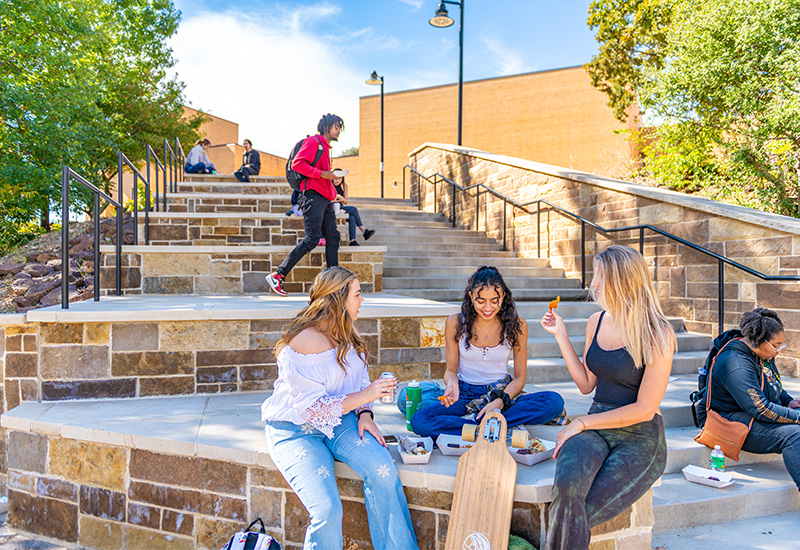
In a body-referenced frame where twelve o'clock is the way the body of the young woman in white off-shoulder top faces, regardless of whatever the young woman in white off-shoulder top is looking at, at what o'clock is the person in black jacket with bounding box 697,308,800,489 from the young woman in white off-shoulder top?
The person in black jacket is roughly at 10 o'clock from the young woman in white off-shoulder top.

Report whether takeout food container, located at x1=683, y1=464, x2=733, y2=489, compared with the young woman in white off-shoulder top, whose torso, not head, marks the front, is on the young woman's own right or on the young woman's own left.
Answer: on the young woman's own left

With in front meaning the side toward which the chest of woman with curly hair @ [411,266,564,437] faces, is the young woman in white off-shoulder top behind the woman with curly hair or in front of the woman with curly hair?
in front

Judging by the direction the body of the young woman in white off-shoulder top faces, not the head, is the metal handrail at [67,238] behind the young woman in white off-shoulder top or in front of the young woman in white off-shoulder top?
behind

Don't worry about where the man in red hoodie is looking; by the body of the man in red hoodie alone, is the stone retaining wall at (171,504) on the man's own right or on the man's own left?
on the man's own right

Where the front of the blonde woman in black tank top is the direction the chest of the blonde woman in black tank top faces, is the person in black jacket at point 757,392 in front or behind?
behind

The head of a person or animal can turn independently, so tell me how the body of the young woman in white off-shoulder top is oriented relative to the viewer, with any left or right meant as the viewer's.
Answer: facing the viewer and to the right of the viewer

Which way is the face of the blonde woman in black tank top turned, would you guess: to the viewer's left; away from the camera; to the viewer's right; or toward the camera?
to the viewer's left
